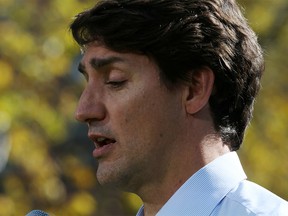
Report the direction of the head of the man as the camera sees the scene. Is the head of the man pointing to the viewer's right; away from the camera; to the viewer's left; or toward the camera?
to the viewer's left

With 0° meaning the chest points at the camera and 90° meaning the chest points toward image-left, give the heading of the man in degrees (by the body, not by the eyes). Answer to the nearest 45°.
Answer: approximately 90°
